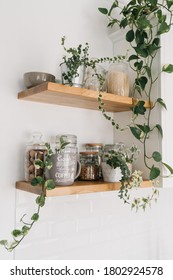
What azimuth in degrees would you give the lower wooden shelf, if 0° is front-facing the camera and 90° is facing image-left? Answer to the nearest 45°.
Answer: approximately 315°

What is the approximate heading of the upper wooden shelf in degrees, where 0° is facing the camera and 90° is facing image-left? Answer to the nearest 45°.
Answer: approximately 315°
